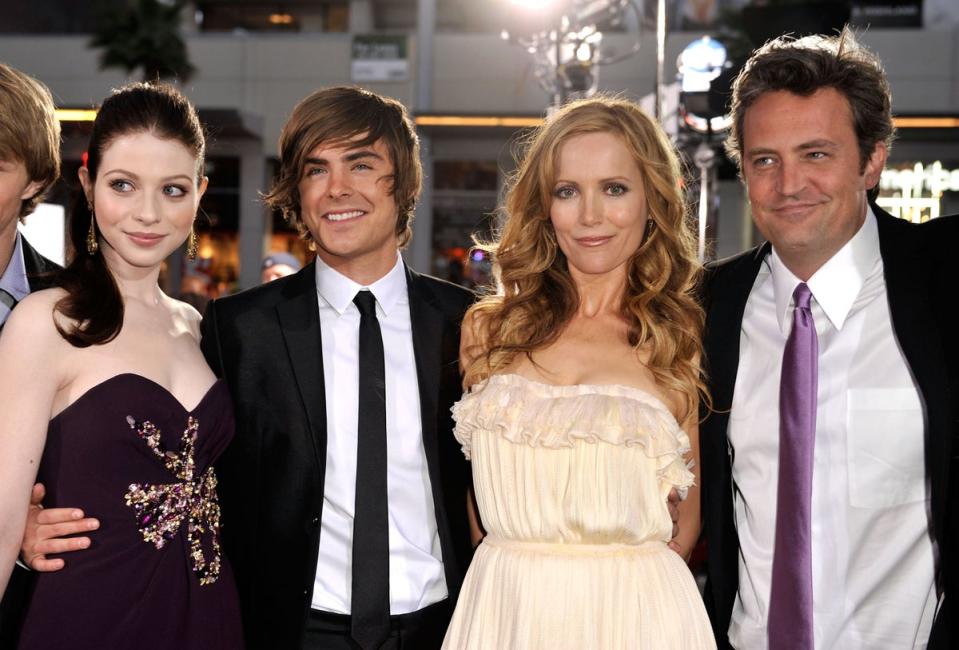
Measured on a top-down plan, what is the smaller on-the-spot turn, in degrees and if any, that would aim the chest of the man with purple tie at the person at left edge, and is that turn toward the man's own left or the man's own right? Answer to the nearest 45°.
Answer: approximately 45° to the man's own right

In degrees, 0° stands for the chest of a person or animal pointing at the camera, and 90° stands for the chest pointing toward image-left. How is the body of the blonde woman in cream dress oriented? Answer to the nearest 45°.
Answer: approximately 0°

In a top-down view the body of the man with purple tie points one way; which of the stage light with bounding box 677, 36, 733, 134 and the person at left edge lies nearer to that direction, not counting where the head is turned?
the person at left edge

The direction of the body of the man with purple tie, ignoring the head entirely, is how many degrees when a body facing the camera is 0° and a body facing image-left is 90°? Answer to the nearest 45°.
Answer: approximately 45°

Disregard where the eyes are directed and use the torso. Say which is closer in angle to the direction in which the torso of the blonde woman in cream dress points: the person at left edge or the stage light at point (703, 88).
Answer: the person at left edge

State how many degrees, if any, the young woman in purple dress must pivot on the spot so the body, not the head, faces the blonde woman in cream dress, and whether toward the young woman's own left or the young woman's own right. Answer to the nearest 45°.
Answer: approximately 45° to the young woman's own left
